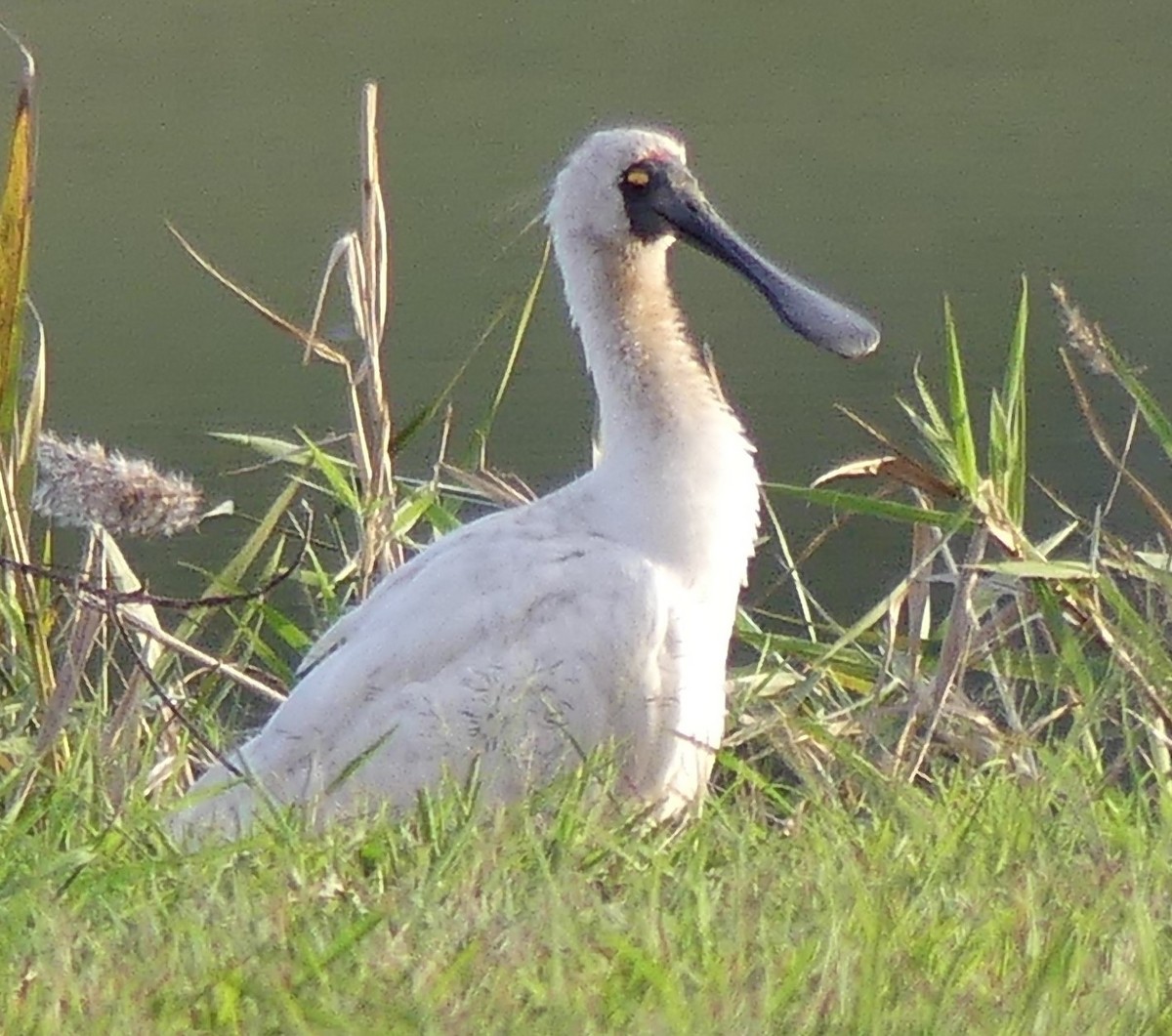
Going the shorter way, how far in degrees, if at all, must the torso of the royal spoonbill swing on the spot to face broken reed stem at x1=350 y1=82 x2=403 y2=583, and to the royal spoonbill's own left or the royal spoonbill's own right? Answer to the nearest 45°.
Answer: approximately 135° to the royal spoonbill's own left

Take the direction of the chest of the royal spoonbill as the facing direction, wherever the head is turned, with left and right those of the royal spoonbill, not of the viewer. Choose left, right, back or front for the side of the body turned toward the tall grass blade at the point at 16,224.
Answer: back

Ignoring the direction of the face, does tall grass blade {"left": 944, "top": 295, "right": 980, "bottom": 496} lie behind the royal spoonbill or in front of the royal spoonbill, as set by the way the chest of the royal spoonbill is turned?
in front

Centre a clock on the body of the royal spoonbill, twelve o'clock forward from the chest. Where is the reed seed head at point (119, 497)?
The reed seed head is roughly at 6 o'clock from the royal spoonbill.

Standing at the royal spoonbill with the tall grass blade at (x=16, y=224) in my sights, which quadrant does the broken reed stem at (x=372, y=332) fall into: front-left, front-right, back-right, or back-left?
front-right

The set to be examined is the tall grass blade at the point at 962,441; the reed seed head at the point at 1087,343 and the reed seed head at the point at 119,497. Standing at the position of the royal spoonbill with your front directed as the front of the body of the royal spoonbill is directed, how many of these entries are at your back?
1

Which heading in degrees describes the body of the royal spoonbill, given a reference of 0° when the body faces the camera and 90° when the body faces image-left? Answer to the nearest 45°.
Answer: approximately 270°

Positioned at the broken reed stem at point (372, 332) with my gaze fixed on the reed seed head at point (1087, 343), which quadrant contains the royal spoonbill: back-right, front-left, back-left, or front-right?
front-right

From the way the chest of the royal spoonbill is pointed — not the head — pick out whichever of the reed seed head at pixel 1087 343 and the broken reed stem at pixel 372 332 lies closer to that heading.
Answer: the reed seed head

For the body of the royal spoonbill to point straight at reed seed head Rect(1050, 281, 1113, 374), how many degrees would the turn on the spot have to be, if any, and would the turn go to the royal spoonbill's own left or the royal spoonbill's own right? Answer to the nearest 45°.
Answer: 0° — it already faces it

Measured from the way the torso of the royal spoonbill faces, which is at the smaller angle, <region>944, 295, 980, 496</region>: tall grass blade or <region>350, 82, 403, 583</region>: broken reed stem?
the tall grass blade
